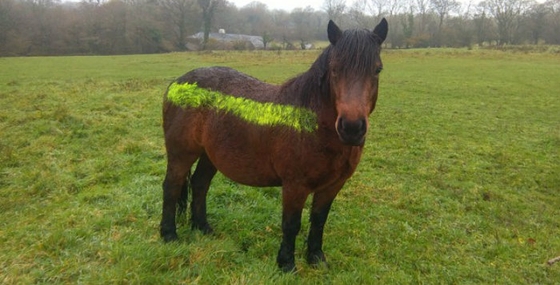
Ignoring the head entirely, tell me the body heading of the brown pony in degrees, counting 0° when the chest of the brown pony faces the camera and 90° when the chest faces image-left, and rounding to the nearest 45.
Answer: approximately 315°
